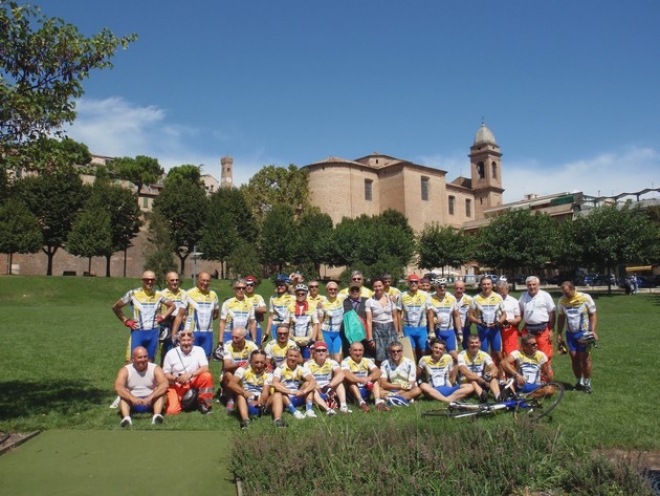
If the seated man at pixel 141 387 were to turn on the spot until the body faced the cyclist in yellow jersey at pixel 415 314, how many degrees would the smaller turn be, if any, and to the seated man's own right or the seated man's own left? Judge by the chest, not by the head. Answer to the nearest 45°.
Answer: approximately 90° to the seated man's own left

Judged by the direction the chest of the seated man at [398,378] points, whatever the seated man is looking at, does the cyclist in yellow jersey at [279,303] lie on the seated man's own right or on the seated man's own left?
on the seated man's own right

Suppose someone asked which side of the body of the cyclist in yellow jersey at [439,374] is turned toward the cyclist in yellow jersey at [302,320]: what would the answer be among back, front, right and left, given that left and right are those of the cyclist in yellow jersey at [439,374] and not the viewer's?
right

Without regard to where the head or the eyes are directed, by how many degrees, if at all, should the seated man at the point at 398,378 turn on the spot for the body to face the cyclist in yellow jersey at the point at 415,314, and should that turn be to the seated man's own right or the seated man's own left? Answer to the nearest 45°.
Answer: approximately 180°

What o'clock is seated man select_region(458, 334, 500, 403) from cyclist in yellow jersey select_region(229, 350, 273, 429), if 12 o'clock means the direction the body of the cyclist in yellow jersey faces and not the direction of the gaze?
The seated man is roughly at 9 o'clock from the cyclist in yellow jersey.

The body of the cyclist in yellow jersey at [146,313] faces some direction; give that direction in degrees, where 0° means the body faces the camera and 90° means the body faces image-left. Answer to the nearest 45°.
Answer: approximately 0°

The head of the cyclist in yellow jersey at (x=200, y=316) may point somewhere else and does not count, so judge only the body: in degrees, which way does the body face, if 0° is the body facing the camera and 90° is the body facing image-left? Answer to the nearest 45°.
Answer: approximately 0°

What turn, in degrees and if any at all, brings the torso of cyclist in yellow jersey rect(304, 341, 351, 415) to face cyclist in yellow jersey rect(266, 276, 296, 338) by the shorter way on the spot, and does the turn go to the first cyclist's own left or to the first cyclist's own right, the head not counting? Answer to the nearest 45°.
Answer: approximately 135° to the first cyclist's own right
